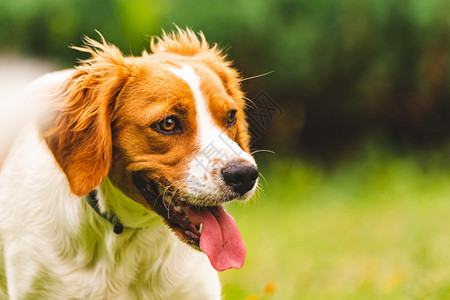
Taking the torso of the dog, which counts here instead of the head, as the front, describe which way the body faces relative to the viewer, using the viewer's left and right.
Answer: facing the viewer and to the right of the viewer
